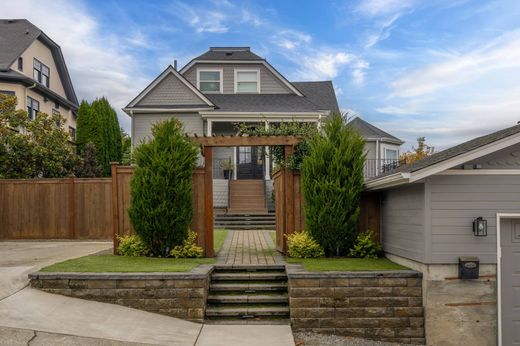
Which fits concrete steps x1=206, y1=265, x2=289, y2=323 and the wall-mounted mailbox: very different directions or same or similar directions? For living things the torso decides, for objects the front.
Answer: same or similar directions

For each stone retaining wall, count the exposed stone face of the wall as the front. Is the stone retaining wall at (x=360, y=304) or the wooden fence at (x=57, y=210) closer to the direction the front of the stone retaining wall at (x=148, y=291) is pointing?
the stone retaining wall

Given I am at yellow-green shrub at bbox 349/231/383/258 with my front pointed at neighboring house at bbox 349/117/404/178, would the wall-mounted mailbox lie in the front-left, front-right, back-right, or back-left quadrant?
back-right

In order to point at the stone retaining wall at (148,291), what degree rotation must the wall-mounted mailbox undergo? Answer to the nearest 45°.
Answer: approximately 90° to its right

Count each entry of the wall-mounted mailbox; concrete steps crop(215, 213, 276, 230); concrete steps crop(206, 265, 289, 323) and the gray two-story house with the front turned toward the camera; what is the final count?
4

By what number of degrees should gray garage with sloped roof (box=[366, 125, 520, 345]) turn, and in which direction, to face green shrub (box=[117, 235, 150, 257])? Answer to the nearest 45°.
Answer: approximately 90° to its right

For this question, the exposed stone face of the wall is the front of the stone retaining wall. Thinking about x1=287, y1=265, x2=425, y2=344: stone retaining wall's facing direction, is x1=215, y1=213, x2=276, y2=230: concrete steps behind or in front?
behind

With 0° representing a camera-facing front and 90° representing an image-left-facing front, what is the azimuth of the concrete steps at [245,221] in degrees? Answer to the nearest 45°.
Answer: approximately 0°

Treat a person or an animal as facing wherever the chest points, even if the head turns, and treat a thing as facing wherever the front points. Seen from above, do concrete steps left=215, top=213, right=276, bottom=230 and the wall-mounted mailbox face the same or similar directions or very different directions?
same or similar directions

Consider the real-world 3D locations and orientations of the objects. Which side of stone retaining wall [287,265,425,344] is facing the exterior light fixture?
left

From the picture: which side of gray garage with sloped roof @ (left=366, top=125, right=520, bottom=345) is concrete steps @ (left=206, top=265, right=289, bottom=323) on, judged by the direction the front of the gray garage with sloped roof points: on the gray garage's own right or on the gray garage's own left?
on the gray garage's own right

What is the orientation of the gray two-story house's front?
toward the camera

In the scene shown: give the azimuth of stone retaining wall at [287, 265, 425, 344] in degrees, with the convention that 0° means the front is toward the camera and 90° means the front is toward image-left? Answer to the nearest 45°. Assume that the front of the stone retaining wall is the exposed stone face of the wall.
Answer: approximately 0°

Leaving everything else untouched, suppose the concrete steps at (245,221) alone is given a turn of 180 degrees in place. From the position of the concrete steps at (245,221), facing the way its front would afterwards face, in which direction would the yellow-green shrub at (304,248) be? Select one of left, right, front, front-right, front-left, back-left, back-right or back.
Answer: back

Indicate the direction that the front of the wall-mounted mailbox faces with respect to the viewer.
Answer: facing the viewer
